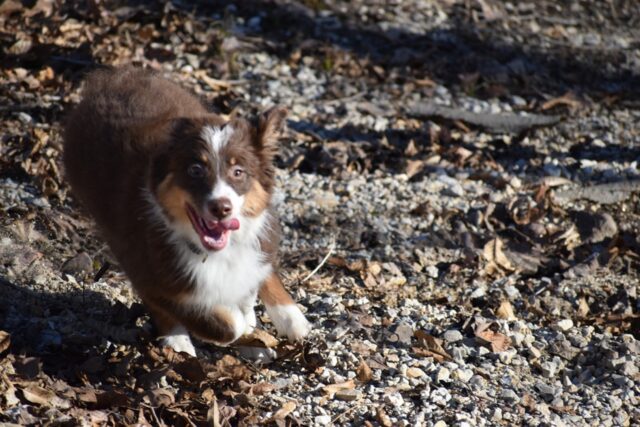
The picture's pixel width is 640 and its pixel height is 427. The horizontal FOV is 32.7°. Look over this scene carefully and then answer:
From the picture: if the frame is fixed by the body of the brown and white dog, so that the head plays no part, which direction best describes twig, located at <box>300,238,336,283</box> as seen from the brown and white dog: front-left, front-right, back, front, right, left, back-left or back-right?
left

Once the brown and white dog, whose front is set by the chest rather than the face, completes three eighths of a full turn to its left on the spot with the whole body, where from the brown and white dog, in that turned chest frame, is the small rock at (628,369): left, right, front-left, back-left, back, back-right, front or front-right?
right

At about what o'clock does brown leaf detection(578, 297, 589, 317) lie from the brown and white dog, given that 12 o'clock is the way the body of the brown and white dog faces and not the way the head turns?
The brown leaf is roughly at 10 o'clock from the brown and white dog.

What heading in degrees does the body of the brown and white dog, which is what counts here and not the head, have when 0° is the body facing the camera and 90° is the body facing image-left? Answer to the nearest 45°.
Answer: approximately 315°

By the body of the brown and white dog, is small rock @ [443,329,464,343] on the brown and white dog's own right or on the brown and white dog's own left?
on the brown and white dog's own left

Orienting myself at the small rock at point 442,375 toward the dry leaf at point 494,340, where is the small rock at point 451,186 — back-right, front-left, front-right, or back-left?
front-left

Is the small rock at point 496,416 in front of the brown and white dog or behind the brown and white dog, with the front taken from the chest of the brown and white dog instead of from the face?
in front

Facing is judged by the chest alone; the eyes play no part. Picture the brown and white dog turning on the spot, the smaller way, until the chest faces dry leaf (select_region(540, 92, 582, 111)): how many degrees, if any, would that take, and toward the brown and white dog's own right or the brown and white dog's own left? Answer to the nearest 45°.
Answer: approximately 90° to the brown and white dog's own left

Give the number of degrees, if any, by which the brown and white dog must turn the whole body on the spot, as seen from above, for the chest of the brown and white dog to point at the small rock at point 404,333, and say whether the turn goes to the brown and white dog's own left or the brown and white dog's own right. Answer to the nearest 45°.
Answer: approximately 45° to the brown and white dog's own left

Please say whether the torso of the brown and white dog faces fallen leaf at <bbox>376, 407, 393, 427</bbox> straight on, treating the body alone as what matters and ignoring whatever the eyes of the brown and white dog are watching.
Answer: yes

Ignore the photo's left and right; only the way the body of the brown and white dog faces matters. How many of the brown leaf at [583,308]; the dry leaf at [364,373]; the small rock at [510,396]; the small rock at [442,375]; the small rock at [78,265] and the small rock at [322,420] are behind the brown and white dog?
1

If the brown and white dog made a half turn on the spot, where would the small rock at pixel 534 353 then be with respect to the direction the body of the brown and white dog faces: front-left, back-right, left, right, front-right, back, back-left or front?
back-right

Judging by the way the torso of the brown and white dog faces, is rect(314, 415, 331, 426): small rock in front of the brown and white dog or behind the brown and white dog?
in front

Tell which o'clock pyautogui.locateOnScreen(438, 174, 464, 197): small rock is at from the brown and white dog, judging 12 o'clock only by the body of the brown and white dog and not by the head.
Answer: The small rock is roughly at 9 o'clock from the brown and white dog.

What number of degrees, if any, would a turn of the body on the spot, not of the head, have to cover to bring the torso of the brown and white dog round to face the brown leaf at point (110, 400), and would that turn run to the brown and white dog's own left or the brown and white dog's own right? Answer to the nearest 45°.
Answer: approximately 90° to the brown and white dog's own right

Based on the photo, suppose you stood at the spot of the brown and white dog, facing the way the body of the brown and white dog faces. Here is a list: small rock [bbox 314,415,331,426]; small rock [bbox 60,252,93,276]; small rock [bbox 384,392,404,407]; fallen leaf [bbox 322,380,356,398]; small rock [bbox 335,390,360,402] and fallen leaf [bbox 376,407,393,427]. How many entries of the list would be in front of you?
5

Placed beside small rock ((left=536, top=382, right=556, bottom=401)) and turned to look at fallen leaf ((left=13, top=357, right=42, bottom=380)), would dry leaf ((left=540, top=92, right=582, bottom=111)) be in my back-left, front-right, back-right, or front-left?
back-right

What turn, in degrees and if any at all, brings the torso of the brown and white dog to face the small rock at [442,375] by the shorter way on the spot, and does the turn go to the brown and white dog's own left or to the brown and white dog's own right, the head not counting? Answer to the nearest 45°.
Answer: approximately 45° to the brown and white dog's own left

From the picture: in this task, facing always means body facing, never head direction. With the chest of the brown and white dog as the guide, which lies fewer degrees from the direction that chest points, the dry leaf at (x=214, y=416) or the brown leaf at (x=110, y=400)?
the dry leaf

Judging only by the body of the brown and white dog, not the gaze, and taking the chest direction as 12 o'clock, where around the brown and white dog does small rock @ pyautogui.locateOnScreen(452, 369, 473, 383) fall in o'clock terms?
The small rock is roughly at 11 o'clock from the brown and white dog.
